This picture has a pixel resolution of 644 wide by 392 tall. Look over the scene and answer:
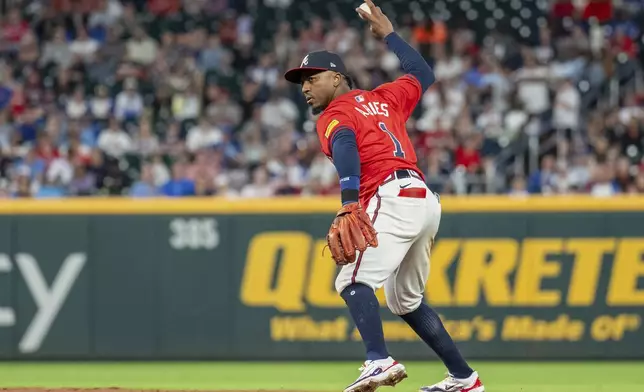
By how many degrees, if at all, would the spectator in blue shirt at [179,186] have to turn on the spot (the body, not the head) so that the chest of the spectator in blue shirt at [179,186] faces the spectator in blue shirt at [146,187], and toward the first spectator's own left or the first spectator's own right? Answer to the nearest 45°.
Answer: approximately 135° to the first spectator's own right

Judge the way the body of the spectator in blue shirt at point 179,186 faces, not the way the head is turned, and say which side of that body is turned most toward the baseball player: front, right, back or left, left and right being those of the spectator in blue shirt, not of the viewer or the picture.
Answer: front

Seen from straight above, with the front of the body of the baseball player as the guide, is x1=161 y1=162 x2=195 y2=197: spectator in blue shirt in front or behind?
in front

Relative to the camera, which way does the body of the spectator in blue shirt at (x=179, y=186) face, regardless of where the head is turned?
toward the camera

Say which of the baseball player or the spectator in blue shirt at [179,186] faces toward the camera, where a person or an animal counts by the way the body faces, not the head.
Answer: the spectator in blue shirt

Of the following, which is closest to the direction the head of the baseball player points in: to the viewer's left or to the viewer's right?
to the viewer's left

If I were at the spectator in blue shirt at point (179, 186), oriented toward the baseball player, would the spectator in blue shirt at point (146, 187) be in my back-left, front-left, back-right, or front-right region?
back-right

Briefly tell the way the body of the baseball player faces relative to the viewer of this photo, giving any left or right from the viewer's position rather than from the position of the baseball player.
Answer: facing away from the viewer and to the left of the viewer

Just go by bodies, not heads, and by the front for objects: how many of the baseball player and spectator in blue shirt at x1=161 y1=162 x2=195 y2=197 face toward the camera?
1

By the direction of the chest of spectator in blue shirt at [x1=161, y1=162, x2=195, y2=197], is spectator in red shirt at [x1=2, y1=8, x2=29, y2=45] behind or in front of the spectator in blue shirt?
behind
